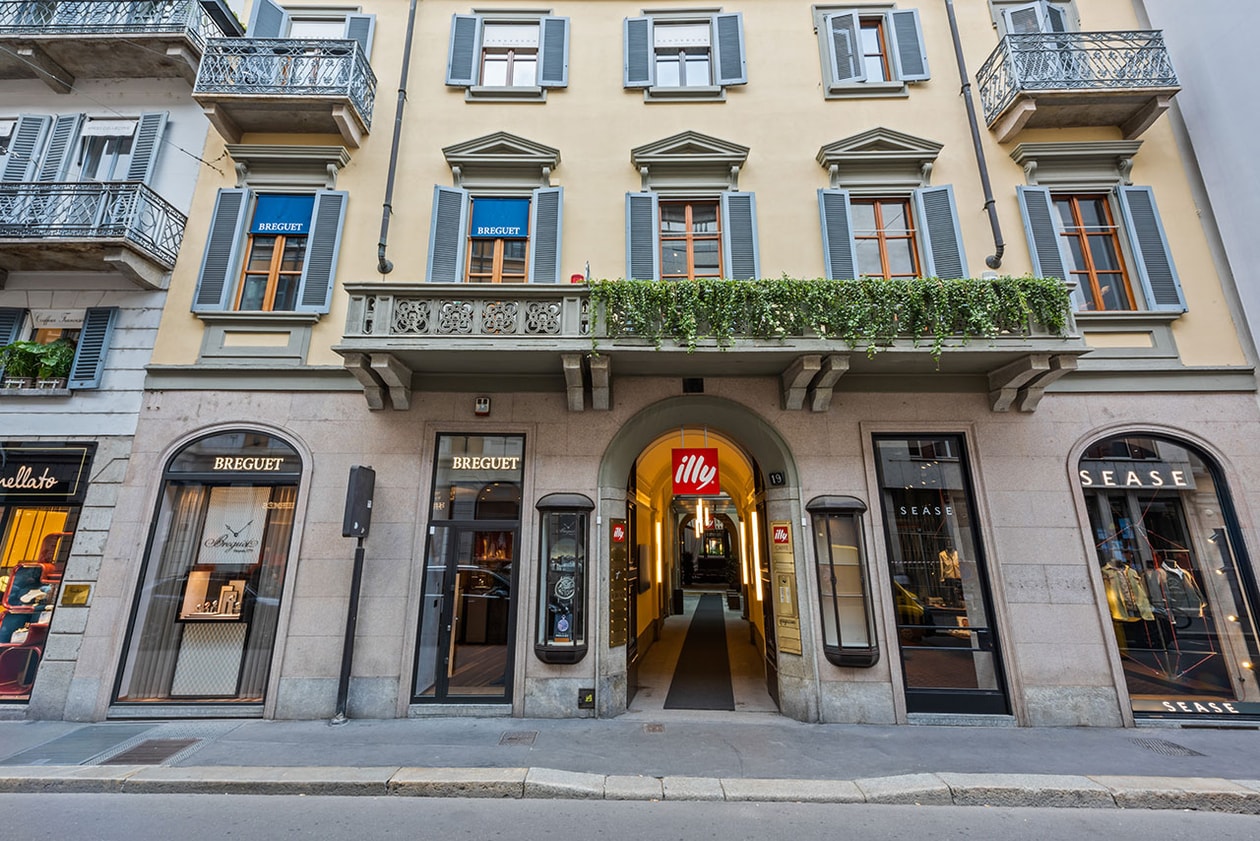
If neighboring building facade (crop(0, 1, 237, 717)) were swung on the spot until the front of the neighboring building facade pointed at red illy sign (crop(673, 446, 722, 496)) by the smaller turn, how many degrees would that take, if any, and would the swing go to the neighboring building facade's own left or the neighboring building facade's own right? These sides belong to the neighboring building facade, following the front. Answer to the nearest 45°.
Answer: approximately 45° to the neighboring building facade's own left

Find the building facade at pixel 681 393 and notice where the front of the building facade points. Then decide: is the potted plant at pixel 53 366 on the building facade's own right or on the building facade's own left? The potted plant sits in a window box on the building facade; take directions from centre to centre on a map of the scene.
on the building facade's own right

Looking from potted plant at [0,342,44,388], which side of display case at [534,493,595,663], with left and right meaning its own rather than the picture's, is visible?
right

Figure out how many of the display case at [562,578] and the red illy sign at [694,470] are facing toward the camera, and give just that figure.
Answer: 2

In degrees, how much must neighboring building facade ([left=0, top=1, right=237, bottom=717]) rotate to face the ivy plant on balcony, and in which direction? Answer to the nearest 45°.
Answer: approximately 45° to its left

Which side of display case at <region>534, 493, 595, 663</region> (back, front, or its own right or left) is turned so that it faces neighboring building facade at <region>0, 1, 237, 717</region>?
right

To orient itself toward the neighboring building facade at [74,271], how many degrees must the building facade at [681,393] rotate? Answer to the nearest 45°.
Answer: approximately 90° to its right

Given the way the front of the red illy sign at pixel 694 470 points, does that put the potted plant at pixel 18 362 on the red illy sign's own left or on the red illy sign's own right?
on the red illy sign's own right

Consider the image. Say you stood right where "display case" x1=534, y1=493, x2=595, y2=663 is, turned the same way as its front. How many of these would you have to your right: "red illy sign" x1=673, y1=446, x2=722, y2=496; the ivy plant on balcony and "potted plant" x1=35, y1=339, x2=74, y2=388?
1

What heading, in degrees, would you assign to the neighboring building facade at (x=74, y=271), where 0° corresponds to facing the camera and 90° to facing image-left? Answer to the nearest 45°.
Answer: approximately 0°

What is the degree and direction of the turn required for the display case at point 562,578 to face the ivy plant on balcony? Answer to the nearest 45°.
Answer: approximately 45° to its left

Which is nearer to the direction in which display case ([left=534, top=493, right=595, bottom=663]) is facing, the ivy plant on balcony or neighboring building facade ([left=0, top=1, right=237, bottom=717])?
the ivy plant on balcony
